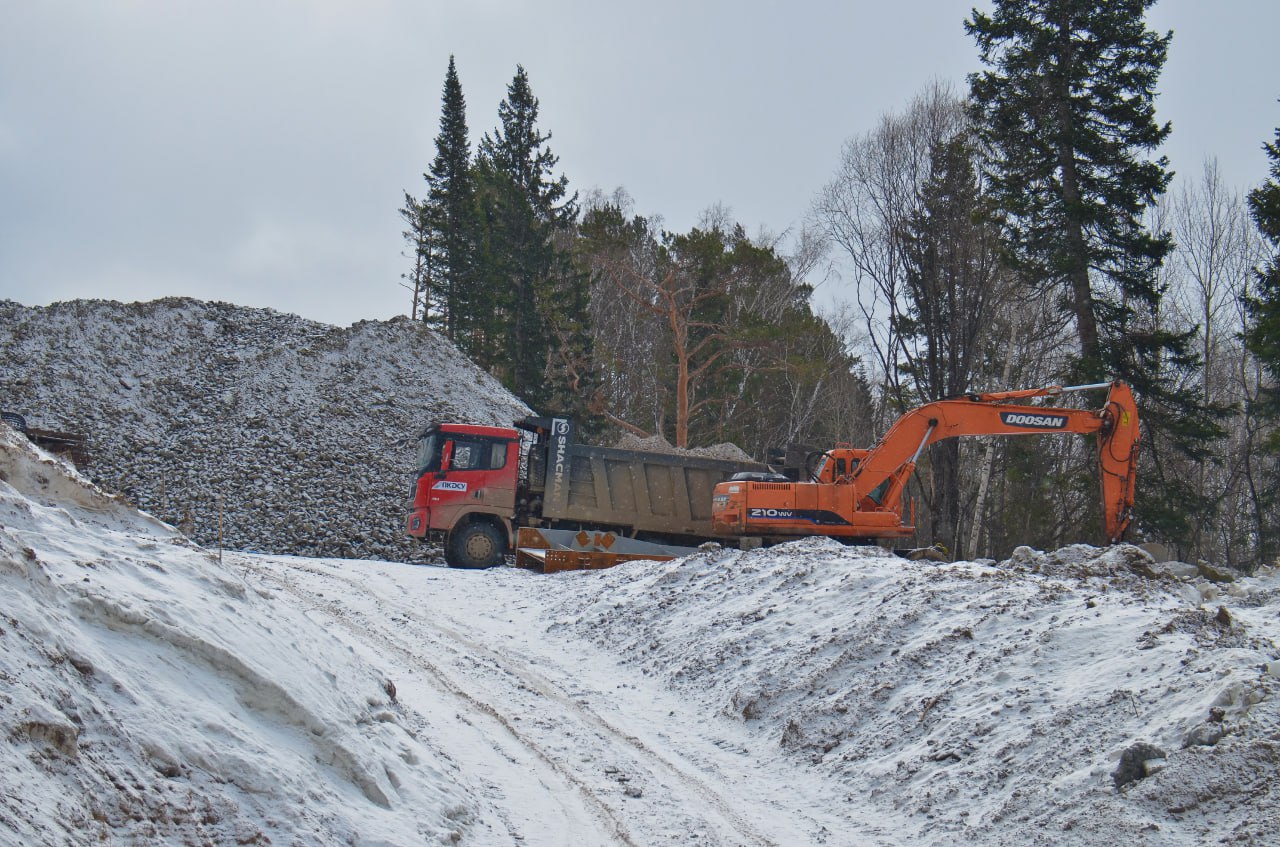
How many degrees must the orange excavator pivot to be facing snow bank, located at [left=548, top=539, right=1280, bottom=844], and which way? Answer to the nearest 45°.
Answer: approximately 90° to its right

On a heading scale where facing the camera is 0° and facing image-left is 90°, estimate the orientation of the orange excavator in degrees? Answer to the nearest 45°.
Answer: approximately 270°

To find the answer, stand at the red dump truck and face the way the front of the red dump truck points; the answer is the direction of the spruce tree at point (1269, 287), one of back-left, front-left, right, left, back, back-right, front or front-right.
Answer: back

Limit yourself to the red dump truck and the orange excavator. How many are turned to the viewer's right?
1

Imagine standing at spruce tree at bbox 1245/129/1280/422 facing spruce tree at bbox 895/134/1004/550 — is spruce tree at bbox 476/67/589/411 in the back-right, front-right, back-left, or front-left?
front-right

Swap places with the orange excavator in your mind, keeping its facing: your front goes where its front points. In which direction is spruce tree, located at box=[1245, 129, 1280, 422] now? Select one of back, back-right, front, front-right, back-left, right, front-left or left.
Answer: front-left

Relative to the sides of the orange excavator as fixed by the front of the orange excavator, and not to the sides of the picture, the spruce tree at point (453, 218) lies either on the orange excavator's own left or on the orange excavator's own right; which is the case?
on the orange excavator's own left

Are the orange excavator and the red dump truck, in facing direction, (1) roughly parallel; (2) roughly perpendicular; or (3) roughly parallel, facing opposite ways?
roughly parallel, facing opposite ways

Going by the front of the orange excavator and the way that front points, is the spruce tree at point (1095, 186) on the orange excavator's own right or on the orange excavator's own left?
on the orange excavator's own left

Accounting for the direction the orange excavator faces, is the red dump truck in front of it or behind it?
behind

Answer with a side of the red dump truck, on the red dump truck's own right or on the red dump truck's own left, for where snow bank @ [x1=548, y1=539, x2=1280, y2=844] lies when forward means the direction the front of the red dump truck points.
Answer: on the red dump truck's own left

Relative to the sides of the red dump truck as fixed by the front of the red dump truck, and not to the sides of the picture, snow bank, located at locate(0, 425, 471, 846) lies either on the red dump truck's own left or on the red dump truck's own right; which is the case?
on the red dump truck's own left

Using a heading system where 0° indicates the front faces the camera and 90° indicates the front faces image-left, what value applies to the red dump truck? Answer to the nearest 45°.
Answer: approximately 90°

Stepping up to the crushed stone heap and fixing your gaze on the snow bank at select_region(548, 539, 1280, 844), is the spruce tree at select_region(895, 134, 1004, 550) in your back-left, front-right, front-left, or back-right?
front-left

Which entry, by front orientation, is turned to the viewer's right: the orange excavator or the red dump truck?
the orange excavator
